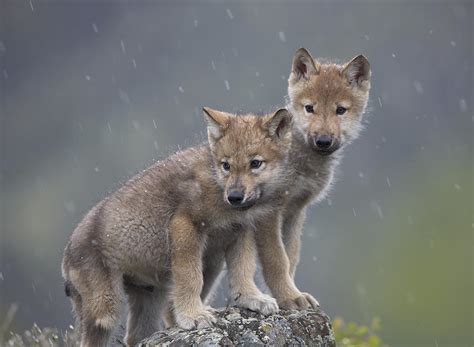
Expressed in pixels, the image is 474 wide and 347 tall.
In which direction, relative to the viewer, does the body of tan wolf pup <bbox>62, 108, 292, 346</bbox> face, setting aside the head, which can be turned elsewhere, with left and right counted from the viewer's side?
facing the viewer and to the right of the viewer
